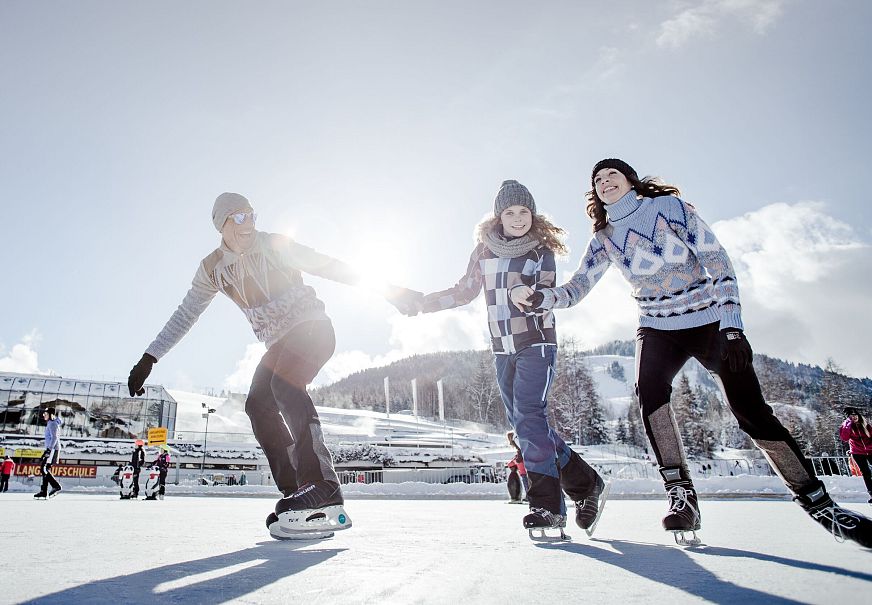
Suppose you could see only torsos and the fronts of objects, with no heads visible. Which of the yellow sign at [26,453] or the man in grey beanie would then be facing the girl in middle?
the yellow sign

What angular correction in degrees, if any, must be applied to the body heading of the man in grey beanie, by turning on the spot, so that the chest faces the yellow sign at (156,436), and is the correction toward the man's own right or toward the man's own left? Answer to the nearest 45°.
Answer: approximately 135° to the man's own right

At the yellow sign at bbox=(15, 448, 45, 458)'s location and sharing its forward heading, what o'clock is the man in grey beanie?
The man in grey beanie is roughly at 12 o'clock from the yellow sign.

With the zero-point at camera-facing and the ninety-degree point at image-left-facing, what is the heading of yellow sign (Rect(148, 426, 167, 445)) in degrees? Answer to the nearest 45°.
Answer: approximately 0°

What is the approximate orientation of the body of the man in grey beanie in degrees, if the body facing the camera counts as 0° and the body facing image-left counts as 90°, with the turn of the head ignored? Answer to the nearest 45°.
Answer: approximately 45°

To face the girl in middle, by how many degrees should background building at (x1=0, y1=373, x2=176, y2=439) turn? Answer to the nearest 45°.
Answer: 0° — it already faces them

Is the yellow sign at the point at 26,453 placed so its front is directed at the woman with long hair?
yes
